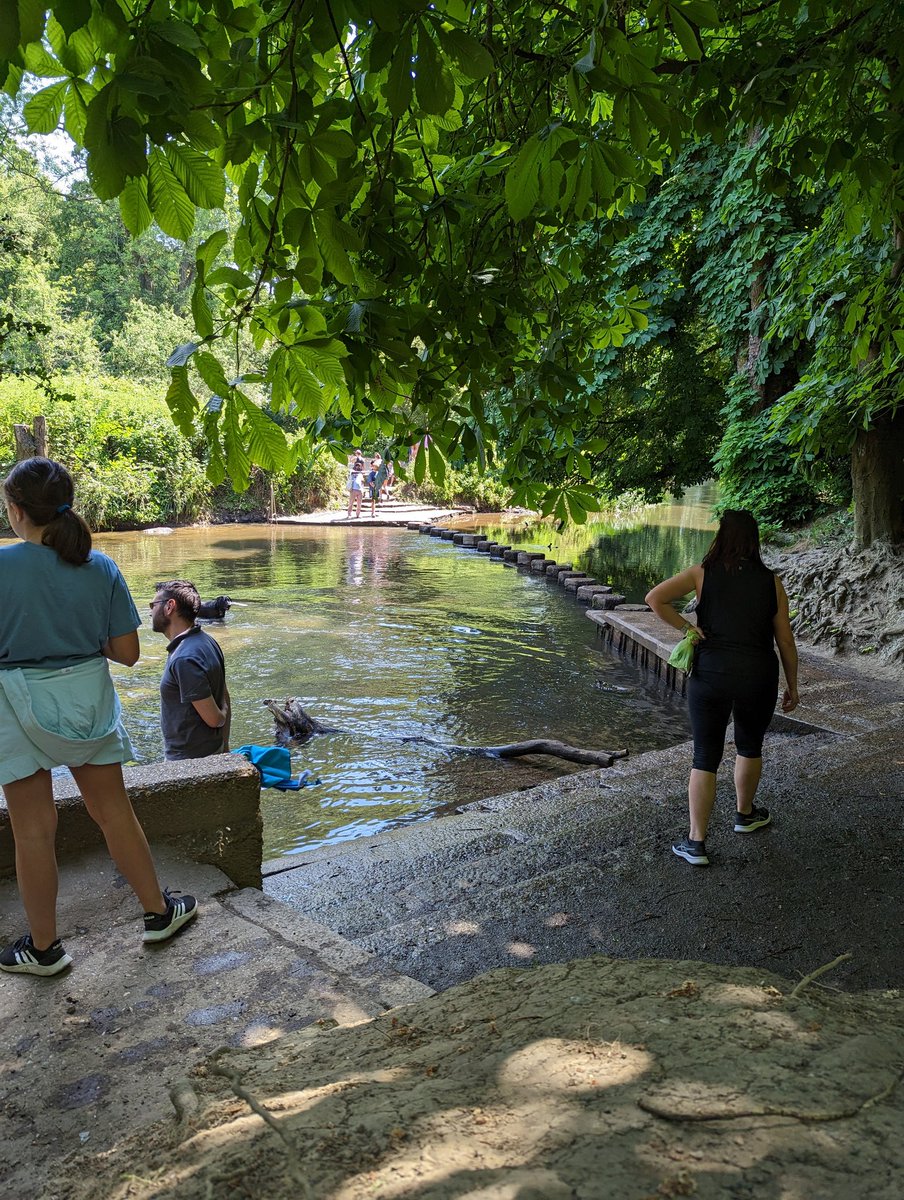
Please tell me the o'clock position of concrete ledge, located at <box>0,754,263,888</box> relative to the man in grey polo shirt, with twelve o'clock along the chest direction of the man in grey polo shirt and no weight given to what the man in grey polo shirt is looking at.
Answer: The concrete ledge is roughly at 9 o'clock from the man in grey polo shirt.

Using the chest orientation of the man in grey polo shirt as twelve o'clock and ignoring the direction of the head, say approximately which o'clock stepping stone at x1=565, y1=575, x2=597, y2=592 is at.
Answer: The stepping stone is roughly at 4 o'clock from the man in grey polo shirt.

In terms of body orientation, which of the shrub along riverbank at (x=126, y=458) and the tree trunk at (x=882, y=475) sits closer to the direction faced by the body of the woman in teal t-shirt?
the shrub along riverbank

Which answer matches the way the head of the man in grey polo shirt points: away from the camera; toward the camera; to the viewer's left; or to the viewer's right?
to the viewer's left

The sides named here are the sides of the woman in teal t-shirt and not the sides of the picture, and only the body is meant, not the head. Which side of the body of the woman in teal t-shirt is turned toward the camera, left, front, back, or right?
back

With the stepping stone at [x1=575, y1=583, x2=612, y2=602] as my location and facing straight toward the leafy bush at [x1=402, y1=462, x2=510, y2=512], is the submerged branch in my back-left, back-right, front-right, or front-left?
back-left

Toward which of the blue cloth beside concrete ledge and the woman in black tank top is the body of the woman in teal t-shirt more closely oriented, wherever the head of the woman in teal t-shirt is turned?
the blue cloth beside concrete ledge

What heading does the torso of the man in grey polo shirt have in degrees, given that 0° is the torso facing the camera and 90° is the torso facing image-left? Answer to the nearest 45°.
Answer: approximately 90°

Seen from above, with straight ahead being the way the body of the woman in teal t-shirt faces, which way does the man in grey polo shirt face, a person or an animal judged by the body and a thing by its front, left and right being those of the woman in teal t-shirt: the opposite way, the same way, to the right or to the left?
to the left

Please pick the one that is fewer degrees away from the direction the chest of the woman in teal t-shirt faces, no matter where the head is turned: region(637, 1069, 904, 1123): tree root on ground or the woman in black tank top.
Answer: the woman in black tank top

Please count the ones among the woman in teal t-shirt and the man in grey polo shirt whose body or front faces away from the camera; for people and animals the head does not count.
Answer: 1

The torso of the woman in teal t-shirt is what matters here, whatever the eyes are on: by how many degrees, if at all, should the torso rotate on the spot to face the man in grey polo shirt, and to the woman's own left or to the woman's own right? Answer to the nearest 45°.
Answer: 0° — they already face them

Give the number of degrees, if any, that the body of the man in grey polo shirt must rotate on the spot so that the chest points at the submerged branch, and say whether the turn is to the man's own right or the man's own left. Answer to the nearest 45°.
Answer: approximately 135° to the man's own right

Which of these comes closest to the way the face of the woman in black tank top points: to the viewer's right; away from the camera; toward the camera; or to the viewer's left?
away from the camera
